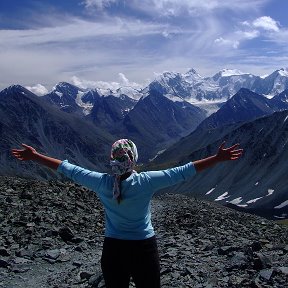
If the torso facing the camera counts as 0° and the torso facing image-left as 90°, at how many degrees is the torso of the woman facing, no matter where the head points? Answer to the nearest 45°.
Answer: approximately 180°
